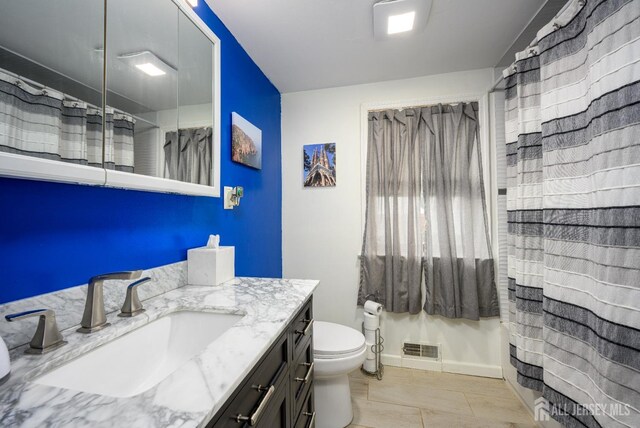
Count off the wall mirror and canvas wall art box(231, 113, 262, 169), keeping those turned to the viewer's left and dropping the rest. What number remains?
0

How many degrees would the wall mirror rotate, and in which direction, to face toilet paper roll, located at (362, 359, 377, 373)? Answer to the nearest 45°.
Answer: approximately 45° to its left

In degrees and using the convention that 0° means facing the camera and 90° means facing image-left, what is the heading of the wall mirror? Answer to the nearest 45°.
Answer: approximately 315°

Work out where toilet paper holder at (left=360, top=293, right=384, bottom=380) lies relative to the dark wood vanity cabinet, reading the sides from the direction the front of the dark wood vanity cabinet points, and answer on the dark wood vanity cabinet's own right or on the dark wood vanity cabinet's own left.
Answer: on the dark wood vanity cabinet's own left

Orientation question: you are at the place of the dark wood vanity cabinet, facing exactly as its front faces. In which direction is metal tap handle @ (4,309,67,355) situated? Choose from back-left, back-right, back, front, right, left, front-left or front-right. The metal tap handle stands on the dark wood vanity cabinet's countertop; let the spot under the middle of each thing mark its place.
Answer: back

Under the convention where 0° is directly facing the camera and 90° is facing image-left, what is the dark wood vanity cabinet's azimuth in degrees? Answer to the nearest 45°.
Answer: approximately 270°

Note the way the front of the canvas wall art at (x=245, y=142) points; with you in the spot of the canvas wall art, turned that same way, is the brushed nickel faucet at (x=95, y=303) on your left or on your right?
on your right

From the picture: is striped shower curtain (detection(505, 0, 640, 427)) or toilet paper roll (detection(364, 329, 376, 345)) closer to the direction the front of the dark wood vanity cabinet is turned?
the striped shower curtain

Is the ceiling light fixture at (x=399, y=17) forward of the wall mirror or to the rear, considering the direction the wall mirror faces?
forward

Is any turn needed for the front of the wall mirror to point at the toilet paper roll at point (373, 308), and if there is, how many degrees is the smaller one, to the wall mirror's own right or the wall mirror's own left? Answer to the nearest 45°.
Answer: approximately 45° to the wall mirror's own left
